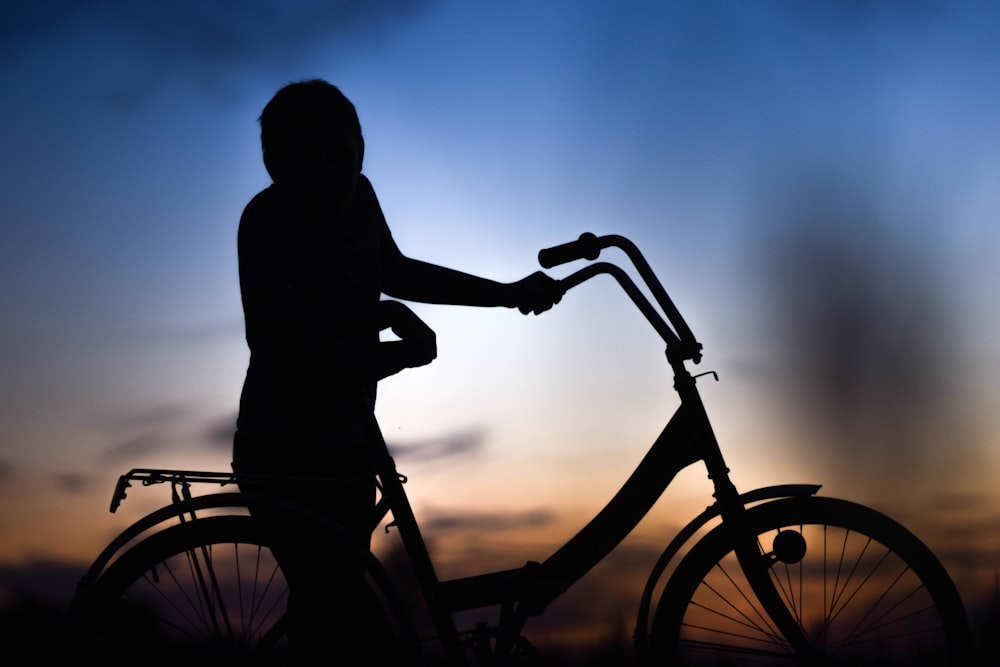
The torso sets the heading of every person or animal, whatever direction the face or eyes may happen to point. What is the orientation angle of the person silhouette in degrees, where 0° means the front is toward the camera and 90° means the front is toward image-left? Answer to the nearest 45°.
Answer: approximately 315°
